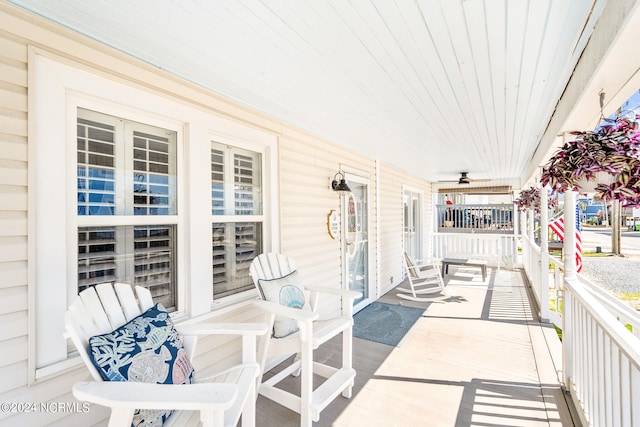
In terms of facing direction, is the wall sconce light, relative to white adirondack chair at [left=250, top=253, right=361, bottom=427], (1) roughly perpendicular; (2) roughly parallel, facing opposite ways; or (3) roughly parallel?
roughly parallel

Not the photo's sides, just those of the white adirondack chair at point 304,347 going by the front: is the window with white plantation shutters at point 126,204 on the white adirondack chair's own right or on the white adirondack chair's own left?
on the white adirondack chair's own right

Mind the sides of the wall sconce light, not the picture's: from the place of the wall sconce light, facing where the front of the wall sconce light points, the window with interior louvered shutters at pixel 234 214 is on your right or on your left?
on your right

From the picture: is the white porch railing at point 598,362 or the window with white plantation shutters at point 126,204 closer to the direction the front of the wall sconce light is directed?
the white porch railing

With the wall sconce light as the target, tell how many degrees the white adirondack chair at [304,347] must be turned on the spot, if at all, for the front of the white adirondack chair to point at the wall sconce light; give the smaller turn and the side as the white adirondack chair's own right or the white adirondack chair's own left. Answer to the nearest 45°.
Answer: approximately 135° to the white adirondack chair's own left

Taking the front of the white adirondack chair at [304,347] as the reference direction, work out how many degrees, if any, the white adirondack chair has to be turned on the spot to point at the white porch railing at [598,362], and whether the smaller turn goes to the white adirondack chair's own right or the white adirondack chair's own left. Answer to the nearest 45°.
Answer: approximately 45° to the white adirondack chair's own left

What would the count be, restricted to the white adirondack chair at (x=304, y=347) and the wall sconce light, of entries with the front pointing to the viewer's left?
0

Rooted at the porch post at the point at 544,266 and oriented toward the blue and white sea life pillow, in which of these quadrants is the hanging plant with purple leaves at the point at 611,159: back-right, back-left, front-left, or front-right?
front-left

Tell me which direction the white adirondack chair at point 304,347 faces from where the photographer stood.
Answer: facing the viewer and to the right of the viewer

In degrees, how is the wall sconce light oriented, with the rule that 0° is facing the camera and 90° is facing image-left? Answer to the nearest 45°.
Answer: approximately 315°

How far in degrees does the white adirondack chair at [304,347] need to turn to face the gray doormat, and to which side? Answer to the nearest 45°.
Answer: approximately 90° to its left
